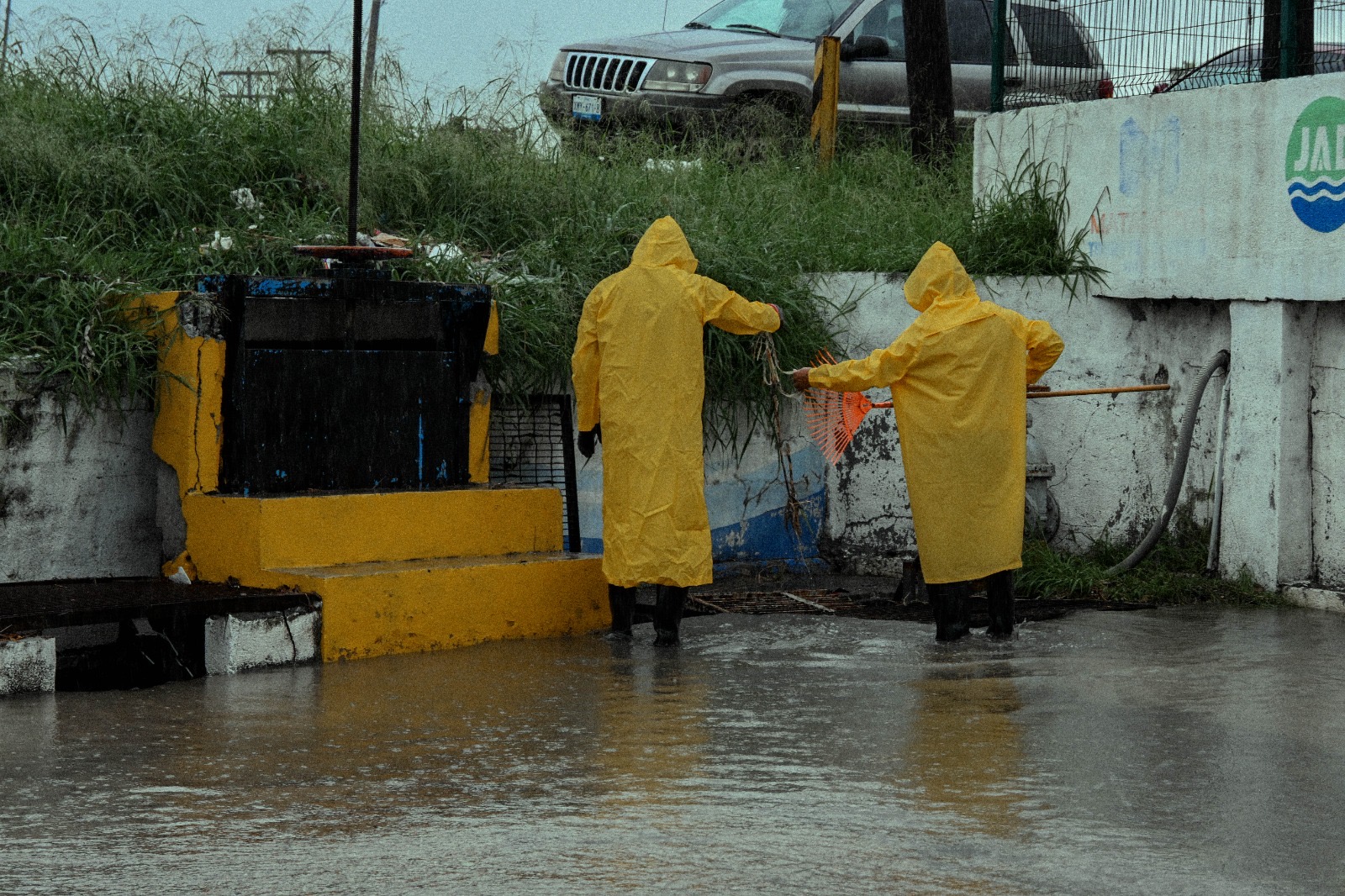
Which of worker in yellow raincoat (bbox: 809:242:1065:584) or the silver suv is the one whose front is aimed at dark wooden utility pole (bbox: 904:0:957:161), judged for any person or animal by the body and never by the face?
the worker in yellow raincoat

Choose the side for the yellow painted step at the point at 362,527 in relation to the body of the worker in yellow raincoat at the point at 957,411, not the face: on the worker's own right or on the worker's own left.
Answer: on the worker's own left

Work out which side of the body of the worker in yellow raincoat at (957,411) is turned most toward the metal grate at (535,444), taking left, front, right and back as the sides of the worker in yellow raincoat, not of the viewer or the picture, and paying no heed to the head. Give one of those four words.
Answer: left

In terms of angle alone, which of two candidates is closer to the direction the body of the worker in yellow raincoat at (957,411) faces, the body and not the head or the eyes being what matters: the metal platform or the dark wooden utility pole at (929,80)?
the dark wooden utility pole

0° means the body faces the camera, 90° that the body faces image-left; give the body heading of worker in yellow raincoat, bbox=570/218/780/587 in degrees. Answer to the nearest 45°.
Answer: approximately 180°

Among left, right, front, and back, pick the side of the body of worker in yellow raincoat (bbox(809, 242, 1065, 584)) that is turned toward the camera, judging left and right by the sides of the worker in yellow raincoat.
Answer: back

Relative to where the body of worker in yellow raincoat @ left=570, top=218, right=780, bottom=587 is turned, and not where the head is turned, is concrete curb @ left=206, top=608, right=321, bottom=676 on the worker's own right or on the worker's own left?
on the worker's own left

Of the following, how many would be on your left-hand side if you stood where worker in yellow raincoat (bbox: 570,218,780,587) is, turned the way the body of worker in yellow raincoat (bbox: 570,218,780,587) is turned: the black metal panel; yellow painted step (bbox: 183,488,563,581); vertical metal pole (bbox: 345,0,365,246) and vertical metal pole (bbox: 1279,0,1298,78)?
3

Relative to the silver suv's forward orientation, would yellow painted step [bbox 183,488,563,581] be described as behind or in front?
in front

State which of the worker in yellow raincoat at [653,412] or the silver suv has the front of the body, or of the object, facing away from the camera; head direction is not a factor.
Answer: the worker in yellow raincoat

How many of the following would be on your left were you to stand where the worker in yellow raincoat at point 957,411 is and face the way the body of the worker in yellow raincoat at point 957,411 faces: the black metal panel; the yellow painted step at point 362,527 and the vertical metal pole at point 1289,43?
2

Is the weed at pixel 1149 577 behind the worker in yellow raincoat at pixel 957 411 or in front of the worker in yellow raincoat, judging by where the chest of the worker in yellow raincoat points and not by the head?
in front

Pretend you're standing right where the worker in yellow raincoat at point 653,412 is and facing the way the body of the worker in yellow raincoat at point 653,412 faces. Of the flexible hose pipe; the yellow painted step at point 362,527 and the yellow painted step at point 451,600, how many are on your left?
2

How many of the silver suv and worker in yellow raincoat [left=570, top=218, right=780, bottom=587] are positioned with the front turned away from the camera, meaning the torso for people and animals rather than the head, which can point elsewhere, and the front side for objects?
1

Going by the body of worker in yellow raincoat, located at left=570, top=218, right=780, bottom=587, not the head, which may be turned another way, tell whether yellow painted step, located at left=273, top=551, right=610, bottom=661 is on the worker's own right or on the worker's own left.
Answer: on the worker's own left
